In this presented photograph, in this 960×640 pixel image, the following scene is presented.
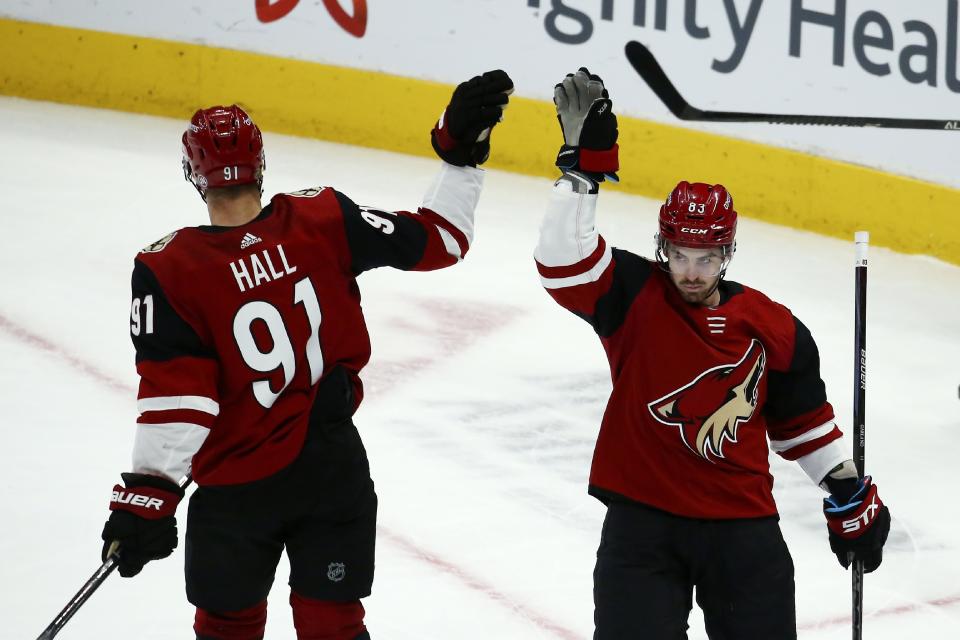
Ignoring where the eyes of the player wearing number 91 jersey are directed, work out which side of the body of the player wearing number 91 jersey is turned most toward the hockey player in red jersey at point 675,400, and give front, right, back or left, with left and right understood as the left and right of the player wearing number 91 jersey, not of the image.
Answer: right

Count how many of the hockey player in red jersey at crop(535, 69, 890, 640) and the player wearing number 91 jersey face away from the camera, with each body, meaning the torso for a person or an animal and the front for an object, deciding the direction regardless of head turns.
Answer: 1

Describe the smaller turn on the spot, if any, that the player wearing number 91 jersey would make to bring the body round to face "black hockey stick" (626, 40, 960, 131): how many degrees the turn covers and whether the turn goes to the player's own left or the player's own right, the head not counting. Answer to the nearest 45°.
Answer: approximately 45° to the player's own right

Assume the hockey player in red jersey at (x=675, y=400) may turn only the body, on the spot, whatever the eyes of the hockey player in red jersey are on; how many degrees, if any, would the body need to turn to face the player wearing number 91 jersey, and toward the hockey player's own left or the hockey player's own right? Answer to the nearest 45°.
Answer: approximately 90° to the hockey player's own right

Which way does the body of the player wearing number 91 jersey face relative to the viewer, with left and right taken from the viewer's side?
facing away from the viewer

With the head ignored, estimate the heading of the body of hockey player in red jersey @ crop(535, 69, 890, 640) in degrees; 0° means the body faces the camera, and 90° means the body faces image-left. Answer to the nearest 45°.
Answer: approximately 0°

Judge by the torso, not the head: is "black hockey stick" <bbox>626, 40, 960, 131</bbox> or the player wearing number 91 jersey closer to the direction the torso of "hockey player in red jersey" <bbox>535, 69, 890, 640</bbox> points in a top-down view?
the player wearing number 91 jersey

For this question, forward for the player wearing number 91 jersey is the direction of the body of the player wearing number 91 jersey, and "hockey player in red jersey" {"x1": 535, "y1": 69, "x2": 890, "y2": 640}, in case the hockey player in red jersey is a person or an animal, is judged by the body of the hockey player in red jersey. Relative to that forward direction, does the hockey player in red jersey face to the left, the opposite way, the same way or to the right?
the opposite way

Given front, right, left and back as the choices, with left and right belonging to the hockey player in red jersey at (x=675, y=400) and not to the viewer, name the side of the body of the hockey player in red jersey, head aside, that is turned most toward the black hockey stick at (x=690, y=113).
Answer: back

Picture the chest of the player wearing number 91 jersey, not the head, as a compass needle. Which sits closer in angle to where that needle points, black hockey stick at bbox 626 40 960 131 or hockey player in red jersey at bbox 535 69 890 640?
the black hockey stick

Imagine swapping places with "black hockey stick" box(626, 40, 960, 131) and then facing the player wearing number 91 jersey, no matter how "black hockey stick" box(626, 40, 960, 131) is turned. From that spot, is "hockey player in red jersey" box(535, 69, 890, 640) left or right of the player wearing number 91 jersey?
left
